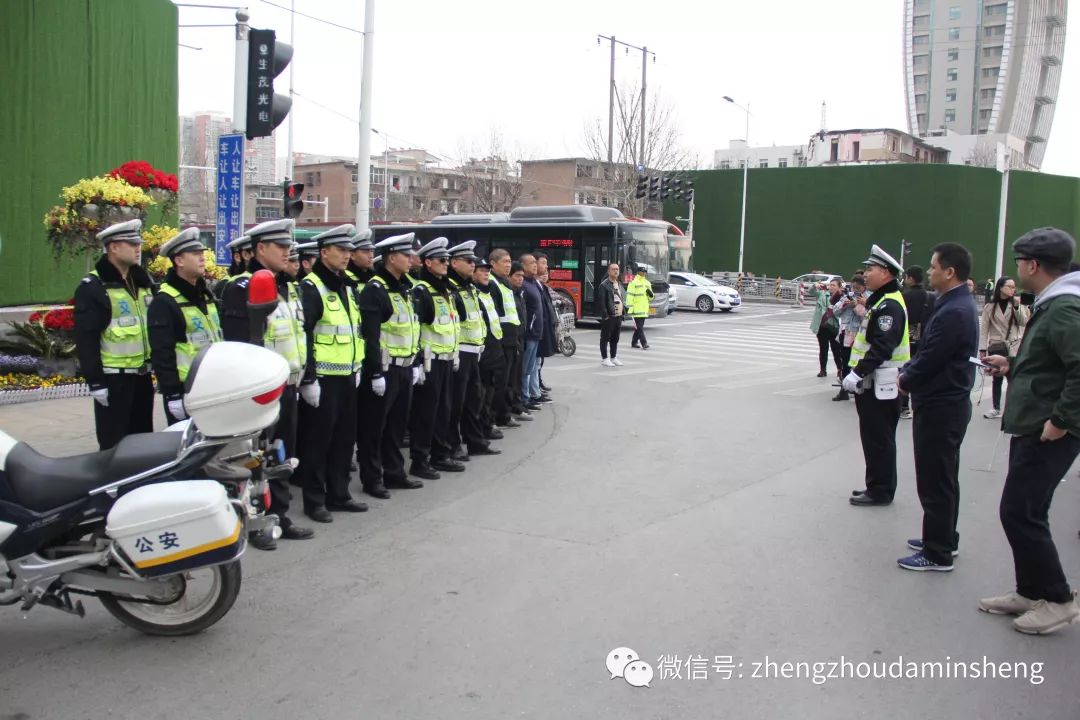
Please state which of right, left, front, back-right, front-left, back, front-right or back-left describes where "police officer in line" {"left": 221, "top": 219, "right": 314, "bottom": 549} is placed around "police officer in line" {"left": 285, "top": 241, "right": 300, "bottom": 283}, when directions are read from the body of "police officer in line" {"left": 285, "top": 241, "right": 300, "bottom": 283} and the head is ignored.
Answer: front-right

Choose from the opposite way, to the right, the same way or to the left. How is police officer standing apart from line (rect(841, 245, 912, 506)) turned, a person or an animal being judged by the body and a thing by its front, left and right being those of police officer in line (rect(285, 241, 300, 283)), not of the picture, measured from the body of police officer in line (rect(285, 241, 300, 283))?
the opposite way

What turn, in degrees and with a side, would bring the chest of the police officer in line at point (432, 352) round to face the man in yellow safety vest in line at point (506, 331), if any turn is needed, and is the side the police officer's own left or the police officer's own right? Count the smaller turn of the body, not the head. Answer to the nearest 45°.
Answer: approximately 135° to the police officer's own left

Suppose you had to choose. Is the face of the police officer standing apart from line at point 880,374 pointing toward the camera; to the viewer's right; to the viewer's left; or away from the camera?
to the viewer's left

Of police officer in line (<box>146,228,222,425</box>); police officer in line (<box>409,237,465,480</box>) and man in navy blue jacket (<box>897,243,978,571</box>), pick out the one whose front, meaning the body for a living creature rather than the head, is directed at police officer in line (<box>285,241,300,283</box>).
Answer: the man in navy blue jacket

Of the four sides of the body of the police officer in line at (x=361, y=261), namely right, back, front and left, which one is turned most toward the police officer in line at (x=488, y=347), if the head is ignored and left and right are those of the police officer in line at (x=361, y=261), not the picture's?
left

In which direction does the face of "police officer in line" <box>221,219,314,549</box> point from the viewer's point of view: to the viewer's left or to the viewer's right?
to the viewer's right

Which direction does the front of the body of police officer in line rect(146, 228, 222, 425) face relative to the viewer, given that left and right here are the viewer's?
facing the viewer and to the right of the viewer

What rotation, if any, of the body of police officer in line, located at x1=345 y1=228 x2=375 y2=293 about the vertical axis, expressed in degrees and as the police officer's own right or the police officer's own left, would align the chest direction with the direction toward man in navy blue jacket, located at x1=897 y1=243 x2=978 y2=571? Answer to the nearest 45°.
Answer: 0° — they already face them

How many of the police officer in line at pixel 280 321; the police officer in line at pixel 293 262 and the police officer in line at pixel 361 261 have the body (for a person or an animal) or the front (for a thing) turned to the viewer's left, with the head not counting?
0

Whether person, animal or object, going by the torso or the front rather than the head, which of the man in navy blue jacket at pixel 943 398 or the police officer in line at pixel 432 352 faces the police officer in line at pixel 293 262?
the man in navy blue jacket

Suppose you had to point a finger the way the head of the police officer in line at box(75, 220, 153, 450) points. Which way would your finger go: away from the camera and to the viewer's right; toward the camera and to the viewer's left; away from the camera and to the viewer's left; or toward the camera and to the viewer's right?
toward the camera and to the viewer's right

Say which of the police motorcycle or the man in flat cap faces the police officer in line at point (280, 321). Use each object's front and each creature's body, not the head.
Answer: the man in flat cap

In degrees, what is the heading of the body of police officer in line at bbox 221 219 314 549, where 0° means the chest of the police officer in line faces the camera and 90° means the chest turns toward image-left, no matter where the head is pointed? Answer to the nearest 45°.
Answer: approximately 315°

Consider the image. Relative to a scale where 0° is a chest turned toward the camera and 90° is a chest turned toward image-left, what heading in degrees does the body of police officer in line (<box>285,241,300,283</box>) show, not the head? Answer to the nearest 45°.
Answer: approximately 315°
